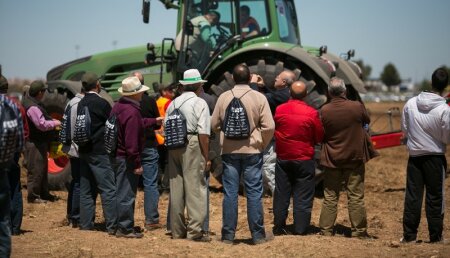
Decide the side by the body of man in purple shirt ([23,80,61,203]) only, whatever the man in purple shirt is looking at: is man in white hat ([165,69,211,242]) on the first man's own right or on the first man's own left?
on the first man's own right

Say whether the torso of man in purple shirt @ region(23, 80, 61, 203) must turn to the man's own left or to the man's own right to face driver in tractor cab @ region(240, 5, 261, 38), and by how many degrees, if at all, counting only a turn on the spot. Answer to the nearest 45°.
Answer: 0° — they already face them

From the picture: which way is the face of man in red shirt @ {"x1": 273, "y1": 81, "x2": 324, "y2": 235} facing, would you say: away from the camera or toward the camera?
away from the camera

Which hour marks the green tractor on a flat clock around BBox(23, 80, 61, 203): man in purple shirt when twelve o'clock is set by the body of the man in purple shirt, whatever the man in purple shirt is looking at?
The green tractor is roughly at 12 o'clock from the man in purple shirt.

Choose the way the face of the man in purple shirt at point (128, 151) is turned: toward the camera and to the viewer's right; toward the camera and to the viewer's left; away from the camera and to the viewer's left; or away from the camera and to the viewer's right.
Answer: away from the camera and to the viewer's right

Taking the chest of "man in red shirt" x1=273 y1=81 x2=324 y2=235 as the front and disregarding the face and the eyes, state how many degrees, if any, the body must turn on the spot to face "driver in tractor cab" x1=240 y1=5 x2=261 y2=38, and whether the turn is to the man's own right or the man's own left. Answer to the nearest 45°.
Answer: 0° — they already face them

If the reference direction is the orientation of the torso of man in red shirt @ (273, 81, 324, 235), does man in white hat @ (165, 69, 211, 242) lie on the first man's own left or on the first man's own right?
on the first man's own left

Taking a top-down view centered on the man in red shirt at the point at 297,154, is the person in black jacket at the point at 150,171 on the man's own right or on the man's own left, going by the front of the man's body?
on the man's own left

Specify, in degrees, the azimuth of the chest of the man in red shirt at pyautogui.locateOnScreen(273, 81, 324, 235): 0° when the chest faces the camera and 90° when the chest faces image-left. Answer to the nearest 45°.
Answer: approximately 180°

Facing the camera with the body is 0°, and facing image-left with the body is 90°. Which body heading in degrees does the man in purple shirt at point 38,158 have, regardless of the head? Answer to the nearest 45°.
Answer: approximately 270°

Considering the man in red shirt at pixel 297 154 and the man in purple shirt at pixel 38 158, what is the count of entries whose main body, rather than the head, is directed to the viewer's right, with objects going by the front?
1

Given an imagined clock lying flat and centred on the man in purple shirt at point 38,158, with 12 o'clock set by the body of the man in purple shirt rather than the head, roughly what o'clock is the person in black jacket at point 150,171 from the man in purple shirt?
The person in black jacket is roughly at 2 o'clock from the man in purple shirt.

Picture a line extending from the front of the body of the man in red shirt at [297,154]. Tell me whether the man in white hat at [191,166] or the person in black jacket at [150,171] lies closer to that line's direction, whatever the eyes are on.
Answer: the person in black jacket

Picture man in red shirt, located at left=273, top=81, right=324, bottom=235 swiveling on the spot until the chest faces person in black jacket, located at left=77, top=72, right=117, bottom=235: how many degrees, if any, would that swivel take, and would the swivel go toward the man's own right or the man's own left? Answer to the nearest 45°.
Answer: approximately 90° to the man's own left
